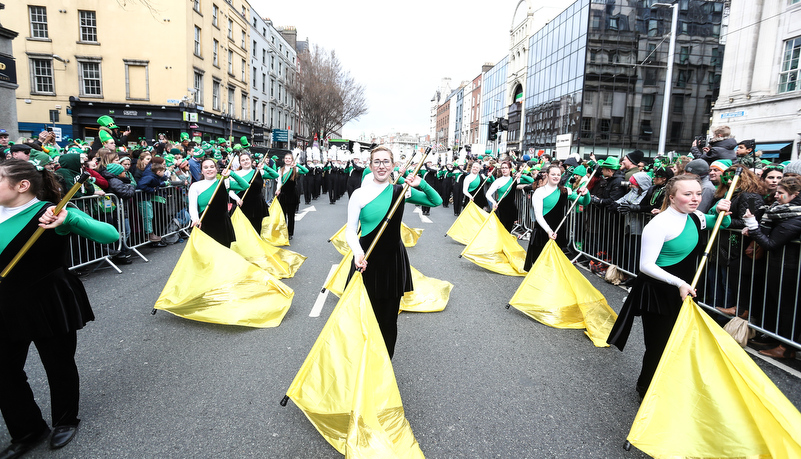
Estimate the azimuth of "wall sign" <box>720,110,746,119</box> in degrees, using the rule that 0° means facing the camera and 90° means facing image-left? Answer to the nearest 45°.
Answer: approximately 45°

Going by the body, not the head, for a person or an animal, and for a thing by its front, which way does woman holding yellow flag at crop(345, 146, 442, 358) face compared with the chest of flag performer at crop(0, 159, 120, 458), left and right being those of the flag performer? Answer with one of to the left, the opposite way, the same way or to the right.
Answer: the same way

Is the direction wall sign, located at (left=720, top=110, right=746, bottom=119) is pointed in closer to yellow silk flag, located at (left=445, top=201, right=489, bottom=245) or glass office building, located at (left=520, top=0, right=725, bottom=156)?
the yellow silk flag

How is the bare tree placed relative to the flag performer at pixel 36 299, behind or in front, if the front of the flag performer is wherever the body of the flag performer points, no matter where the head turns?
behind

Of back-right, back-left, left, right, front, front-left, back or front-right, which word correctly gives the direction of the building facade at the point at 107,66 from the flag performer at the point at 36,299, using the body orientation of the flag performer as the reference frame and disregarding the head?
back-right

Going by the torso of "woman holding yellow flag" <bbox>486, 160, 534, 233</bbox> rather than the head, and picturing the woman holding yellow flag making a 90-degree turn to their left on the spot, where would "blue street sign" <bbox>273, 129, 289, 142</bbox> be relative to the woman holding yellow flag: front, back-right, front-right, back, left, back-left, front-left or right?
back-left

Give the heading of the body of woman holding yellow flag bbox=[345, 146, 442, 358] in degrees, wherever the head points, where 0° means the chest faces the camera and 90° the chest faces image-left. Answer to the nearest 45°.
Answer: approximately 0°

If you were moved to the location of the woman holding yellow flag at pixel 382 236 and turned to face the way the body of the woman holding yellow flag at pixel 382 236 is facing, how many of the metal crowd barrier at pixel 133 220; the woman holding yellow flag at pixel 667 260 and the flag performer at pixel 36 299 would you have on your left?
1

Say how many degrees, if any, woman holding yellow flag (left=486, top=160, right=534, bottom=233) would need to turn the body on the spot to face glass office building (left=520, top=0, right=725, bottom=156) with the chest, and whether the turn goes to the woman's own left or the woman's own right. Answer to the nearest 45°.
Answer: approximately 180°

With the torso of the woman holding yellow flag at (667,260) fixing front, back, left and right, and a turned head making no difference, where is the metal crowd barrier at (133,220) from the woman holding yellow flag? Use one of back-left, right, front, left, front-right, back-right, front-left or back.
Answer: back-right

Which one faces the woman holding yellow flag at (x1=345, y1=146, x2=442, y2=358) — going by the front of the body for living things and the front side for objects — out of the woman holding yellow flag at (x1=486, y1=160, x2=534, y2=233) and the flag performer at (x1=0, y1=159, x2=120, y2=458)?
the woman holding yellow flag at (x1=486, y1=160, x2=534, y2=233)

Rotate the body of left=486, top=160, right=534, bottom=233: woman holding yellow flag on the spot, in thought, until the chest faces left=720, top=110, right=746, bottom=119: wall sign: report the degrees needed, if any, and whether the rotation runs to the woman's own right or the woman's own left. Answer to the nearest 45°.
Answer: approximately 135° to the woman's own left

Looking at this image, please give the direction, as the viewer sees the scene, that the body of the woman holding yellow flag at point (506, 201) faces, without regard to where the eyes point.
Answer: toward the camera

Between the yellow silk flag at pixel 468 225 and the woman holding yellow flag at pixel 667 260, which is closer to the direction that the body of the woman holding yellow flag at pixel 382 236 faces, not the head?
the woman holding yellow flag

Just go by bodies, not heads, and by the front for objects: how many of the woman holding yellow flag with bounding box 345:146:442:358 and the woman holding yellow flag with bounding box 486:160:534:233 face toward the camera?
2

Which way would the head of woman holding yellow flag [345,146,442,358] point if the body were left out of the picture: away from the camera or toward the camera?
toward the camera
